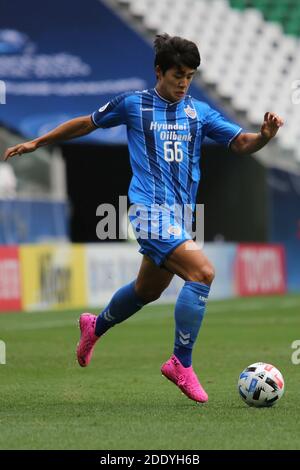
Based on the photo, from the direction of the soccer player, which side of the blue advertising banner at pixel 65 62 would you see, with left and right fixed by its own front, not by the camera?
front

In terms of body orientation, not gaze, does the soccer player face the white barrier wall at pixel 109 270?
no

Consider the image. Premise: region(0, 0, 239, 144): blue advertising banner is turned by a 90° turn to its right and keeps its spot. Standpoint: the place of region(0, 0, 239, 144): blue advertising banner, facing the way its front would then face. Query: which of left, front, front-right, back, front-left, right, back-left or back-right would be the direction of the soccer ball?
left

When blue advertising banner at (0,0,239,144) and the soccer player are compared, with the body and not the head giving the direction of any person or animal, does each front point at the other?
no

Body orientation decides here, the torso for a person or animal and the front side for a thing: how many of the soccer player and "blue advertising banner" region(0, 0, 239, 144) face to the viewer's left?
0

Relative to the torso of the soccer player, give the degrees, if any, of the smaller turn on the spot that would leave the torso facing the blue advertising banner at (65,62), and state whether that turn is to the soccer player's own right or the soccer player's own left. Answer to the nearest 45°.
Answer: approximately 135° to the soccer player's own left

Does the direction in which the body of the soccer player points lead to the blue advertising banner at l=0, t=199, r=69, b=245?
no

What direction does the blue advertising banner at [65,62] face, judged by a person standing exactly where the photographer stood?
facing the viewer

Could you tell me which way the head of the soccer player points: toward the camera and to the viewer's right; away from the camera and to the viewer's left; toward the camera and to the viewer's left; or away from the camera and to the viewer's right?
toward the camera and to the viewer's right

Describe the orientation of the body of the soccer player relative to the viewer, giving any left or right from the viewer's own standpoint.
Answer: facing the viewer and to the right of the viewer

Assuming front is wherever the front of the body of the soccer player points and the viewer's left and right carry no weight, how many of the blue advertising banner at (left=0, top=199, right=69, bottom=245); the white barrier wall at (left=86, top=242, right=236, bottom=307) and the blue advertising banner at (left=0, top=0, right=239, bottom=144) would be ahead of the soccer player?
0
